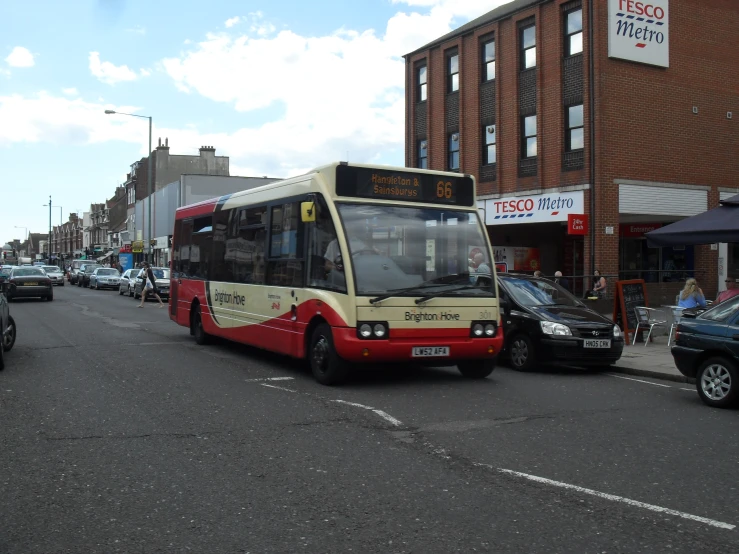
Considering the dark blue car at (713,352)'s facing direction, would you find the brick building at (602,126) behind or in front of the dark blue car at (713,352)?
behind

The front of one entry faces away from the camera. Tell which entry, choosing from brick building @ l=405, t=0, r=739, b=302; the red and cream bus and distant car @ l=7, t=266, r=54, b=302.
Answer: the distant car

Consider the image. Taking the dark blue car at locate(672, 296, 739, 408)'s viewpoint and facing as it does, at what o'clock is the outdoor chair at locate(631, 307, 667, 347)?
The outdoor chair is roughly at 7 o'clock from the dark blue car.

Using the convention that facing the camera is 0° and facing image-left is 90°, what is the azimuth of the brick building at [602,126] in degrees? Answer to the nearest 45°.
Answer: approximately 45°

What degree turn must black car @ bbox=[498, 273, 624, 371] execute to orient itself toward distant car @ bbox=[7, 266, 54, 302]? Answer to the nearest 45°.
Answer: approximately 180°

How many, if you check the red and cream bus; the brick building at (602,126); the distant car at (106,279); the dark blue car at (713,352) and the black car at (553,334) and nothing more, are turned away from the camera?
0

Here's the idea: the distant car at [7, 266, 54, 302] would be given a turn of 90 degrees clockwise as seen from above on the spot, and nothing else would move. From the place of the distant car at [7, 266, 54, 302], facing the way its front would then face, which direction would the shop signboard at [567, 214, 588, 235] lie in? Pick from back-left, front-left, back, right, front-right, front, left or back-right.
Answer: front-right

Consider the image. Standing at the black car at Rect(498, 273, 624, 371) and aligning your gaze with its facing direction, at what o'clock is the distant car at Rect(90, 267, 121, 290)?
The distant car is roughly at 6 o'clock from the black car.

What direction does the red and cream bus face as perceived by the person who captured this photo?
facing the viewer and to the right of the viewer

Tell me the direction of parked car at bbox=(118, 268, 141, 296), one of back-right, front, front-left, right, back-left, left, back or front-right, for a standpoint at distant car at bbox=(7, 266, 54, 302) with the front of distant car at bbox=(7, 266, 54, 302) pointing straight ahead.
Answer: front-right

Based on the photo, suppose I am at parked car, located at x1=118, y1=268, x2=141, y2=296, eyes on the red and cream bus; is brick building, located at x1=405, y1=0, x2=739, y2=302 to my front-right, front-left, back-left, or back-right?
front-left

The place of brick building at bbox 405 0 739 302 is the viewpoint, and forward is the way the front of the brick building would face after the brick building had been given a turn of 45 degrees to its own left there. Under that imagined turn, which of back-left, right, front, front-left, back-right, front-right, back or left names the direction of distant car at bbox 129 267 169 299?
right

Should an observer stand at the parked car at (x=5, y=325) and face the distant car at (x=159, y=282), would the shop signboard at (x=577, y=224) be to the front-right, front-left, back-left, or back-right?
front-right
